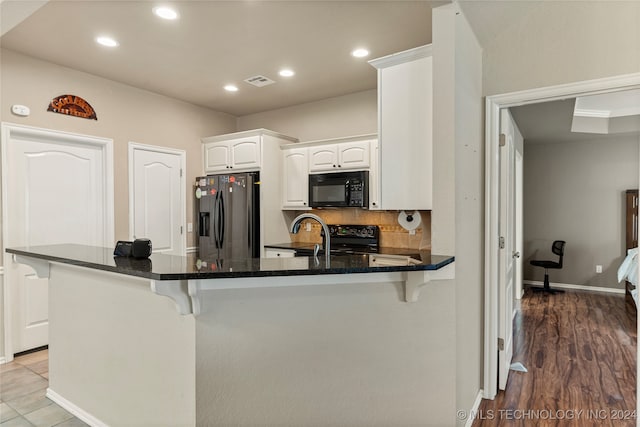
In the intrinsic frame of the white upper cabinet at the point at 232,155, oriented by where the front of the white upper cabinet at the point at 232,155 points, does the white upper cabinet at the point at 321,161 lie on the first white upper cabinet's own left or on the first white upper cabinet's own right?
on the first white upper cabinet's own left

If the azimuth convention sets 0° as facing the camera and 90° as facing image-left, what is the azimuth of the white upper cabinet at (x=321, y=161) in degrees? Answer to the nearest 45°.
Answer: approximately 45°

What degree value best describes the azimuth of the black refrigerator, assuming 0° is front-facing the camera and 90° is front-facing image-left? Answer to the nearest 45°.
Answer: approximately 45°

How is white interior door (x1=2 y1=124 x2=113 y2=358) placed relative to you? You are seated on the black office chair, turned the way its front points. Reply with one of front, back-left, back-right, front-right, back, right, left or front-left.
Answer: front-left

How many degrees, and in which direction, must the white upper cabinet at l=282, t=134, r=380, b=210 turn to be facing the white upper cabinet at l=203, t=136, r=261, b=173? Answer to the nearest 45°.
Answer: approximately 45° to its right

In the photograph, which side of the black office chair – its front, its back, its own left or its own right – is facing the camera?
left

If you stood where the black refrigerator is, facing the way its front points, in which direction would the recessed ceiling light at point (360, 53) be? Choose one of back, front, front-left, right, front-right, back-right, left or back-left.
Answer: left
